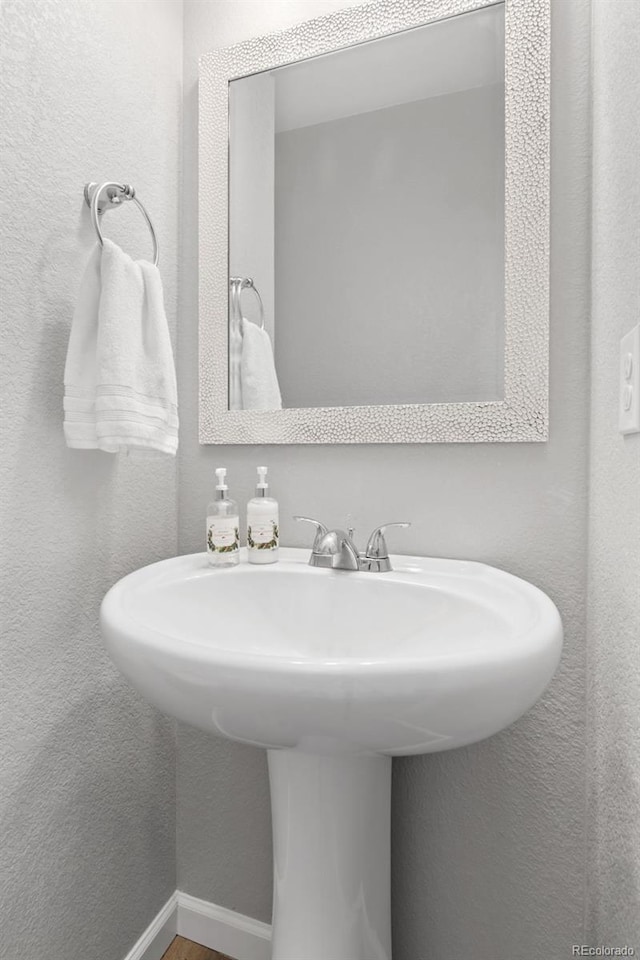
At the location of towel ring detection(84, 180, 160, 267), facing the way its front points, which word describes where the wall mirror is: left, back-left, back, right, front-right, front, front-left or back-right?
front-left

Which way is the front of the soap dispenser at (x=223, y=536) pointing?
toward the camera

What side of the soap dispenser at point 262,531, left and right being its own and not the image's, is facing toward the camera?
front

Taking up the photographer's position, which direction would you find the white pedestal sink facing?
facing the viewer
